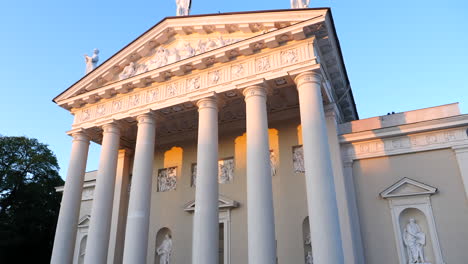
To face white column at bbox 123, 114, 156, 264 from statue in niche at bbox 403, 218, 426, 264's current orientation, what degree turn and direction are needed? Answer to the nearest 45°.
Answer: approximately 45° to its right

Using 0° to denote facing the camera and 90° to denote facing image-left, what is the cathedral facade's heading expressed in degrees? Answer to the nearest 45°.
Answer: approximately 45°

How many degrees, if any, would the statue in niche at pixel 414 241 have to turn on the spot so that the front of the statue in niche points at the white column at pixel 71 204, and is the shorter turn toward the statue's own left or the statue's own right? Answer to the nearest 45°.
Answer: approximately 90° to the statue's own right

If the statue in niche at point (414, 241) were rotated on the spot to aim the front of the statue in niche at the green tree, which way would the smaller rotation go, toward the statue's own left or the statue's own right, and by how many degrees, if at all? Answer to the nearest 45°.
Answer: approximately 90° to the statue's own right

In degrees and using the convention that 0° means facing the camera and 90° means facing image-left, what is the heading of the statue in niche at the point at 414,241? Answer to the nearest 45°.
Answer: approximately 0°

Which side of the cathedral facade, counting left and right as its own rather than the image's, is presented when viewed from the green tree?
right

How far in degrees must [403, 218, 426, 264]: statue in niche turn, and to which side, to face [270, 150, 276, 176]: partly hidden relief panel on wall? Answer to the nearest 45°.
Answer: approximately 90° to its right
